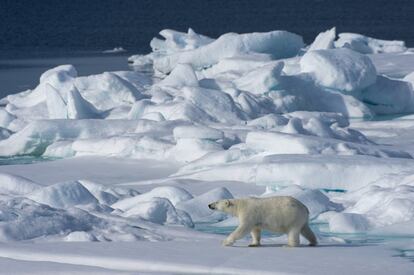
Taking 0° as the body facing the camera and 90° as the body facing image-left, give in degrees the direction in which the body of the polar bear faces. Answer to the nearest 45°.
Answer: approximately 90°
